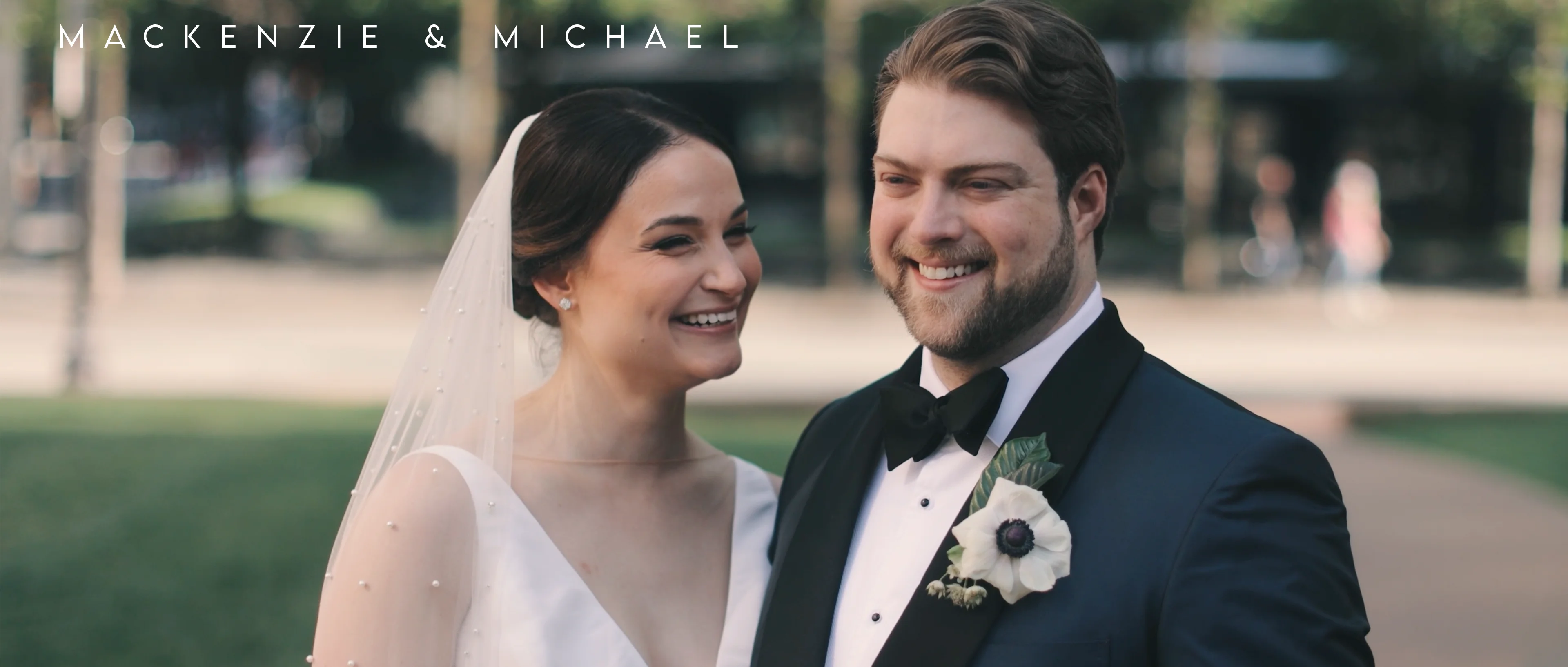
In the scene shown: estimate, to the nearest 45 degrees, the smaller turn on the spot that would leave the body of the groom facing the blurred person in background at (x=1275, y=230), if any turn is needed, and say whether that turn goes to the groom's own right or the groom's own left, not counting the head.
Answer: approximately 135° to the groom's own right

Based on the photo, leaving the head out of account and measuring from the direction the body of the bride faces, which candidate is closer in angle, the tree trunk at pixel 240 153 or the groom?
the groom

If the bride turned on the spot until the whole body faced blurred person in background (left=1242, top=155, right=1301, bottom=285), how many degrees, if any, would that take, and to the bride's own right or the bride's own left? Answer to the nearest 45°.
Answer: approximately 90° to the bride's own left

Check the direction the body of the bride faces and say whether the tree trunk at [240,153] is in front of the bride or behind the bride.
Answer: behind

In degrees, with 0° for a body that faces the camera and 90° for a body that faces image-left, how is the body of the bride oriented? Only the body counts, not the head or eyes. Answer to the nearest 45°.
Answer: approximately 315°

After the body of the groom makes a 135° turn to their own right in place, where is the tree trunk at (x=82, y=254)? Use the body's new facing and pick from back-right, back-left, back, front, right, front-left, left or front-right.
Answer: front-left

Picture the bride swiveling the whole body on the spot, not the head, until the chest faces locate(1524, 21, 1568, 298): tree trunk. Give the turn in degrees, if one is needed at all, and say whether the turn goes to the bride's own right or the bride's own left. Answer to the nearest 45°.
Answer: approximately 90° to the bride's own left

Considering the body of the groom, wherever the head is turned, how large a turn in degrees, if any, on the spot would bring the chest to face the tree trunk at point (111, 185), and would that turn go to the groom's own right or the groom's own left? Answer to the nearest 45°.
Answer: approximately 90° to the groom's own right

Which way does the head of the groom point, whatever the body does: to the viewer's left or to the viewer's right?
to the viewer's left
